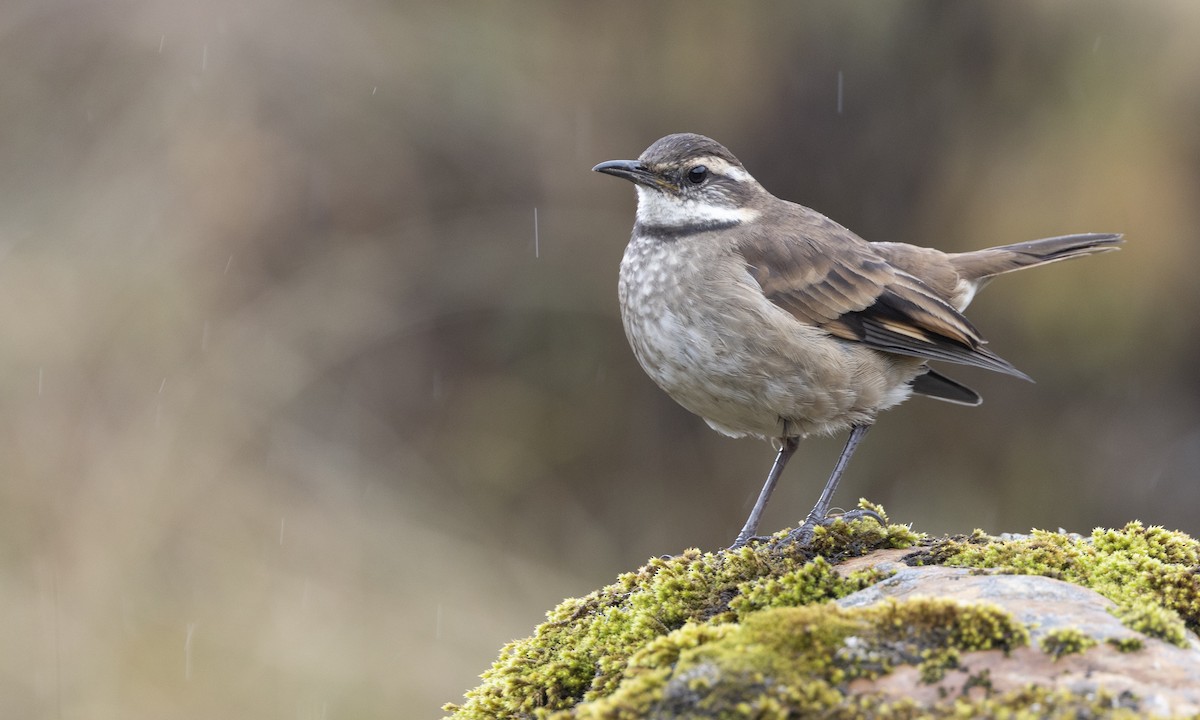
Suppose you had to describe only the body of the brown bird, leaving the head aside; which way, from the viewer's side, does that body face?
to the viewer's left
